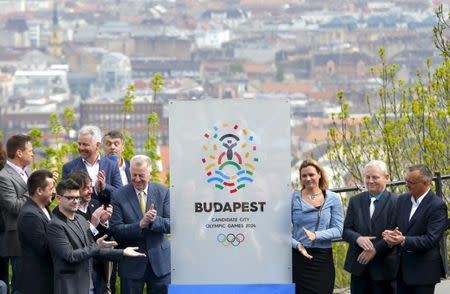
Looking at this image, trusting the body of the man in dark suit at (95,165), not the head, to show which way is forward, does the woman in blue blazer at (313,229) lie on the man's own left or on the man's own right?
on the man's own left

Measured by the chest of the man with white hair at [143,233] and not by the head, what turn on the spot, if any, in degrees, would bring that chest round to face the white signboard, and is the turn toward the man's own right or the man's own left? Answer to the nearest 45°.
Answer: approximately 45° to the man's own left

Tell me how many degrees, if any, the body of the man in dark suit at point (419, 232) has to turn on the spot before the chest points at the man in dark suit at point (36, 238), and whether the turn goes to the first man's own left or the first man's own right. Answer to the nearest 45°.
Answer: approximately 45° to the first man's own right

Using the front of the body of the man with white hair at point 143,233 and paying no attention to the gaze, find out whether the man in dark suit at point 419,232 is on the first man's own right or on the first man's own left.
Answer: on the first man's own left

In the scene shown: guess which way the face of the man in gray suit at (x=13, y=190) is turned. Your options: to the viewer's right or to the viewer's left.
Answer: to the viewer's right

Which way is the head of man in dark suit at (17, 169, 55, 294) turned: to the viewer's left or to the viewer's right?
to the viewer's right
